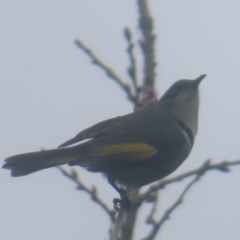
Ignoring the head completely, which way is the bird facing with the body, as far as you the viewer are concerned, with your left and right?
facing to the right of the viewer
